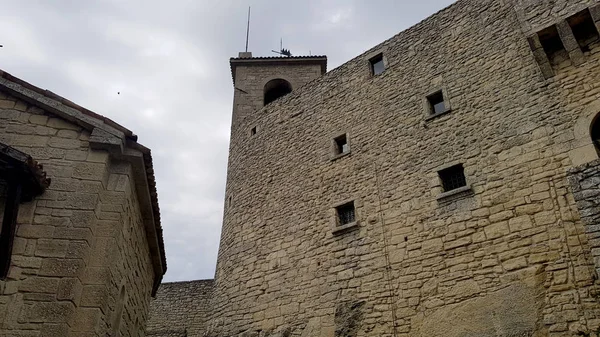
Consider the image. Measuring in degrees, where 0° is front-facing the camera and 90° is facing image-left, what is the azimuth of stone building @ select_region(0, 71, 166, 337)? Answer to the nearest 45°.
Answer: approximately 0°

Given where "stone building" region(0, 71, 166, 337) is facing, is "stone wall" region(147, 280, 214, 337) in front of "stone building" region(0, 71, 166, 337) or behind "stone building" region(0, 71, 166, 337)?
behind

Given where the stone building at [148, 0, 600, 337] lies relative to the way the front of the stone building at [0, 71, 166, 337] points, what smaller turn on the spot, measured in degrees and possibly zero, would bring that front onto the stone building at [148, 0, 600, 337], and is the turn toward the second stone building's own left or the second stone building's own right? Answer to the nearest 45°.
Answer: approximately 90° to the second stone building's own left

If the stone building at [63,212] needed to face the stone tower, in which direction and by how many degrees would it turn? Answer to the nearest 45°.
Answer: approximately 135° to its left

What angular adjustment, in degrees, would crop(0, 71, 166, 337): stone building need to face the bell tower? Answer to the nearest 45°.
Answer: approximately 135° to its left
